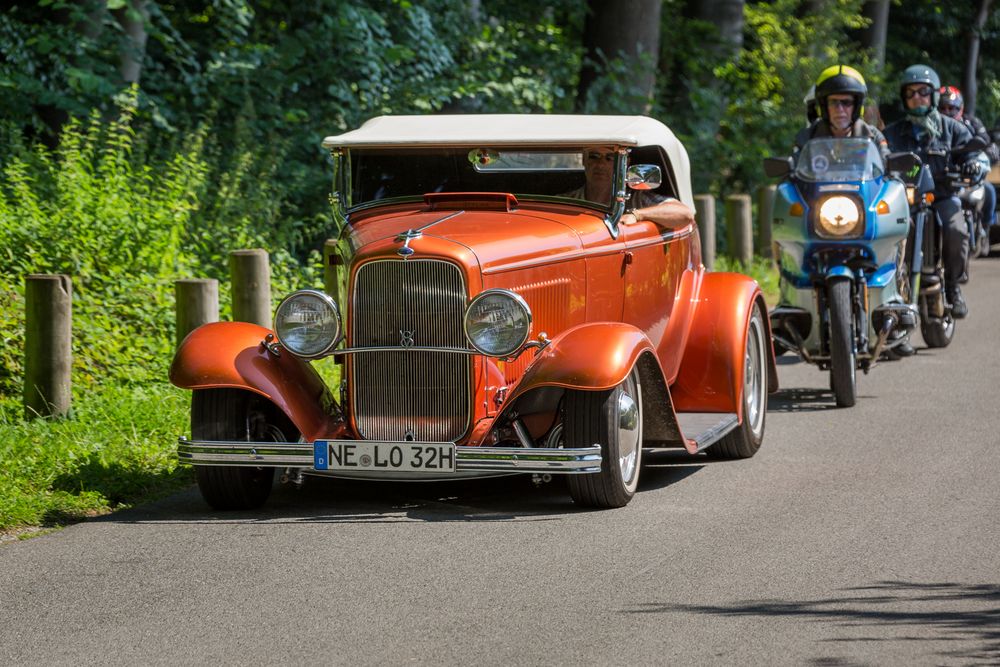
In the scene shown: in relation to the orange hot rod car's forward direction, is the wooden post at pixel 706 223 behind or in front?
behind

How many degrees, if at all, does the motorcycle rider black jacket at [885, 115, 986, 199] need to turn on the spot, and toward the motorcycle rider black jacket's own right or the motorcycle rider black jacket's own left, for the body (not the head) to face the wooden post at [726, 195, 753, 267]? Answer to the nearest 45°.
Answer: approximately 135° to the motorcycle rider black jacket's own right

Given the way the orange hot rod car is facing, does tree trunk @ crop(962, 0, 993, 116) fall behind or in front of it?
behind

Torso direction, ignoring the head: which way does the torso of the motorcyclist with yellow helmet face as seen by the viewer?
toward the camera

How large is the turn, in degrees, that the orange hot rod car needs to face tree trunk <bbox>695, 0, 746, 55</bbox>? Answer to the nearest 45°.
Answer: approximately 135° to its right

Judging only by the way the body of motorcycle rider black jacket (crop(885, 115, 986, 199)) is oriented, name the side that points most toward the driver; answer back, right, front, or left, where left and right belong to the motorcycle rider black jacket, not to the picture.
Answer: front

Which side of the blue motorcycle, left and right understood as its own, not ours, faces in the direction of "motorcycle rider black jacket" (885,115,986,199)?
back

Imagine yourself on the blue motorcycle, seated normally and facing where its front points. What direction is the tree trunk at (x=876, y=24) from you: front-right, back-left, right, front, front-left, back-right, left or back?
back

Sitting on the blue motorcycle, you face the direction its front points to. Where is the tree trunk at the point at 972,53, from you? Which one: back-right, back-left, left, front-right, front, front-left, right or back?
back

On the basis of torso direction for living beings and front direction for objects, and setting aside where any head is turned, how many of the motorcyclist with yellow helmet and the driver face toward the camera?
2

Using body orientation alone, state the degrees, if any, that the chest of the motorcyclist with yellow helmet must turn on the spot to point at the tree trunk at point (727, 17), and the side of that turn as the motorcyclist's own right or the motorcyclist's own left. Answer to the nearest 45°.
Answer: approximately 180°

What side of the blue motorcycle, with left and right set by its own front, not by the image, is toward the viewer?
front

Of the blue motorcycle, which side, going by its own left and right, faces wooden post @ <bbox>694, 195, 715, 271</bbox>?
back

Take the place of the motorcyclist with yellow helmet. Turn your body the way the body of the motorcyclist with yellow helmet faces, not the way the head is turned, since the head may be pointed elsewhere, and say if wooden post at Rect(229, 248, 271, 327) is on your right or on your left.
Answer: on your right

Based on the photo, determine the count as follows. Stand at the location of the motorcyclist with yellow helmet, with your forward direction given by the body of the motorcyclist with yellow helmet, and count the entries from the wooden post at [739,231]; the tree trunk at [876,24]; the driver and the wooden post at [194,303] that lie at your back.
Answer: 2

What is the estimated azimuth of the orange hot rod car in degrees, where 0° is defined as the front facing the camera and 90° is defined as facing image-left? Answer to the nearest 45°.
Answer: approximately 45°

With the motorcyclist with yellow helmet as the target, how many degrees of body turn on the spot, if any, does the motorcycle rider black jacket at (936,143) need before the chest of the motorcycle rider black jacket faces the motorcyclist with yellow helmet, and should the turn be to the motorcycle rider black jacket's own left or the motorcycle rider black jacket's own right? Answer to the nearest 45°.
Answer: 0° — they already face them

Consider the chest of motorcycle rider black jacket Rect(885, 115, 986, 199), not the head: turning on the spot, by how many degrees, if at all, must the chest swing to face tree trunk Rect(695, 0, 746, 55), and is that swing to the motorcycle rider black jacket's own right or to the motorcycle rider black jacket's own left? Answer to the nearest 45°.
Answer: approximately 180°
